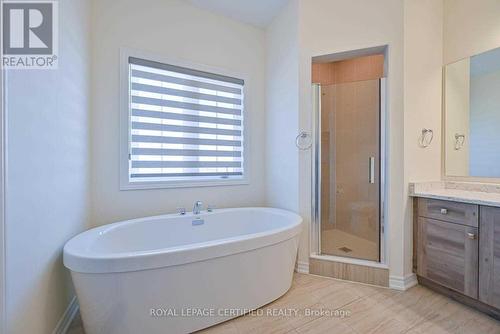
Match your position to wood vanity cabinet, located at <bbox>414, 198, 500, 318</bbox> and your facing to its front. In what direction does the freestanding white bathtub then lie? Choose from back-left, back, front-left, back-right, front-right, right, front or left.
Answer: front

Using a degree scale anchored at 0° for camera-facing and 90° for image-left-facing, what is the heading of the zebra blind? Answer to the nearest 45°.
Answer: approximately 315°

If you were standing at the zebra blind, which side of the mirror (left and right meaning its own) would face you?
front

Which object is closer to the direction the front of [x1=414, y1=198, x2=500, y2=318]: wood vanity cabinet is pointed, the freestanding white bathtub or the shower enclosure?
the freestanding white bathtub

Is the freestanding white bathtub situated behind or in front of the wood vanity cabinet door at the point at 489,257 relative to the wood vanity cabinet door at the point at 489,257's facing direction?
in front

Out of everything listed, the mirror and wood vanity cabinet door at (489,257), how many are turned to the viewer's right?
0

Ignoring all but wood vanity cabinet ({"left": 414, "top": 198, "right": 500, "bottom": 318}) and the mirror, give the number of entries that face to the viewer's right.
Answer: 0

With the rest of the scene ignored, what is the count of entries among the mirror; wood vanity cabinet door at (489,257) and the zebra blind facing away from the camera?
0

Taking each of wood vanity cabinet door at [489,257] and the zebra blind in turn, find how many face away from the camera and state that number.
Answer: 0

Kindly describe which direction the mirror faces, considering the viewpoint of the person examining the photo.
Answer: facing the viewer and to the left of the viewer

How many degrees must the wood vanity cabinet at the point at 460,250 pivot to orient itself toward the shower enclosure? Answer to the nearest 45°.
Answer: approximately 45° to its right

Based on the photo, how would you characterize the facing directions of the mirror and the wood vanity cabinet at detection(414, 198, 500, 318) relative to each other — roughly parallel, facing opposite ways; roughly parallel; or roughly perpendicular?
roughly parallel
